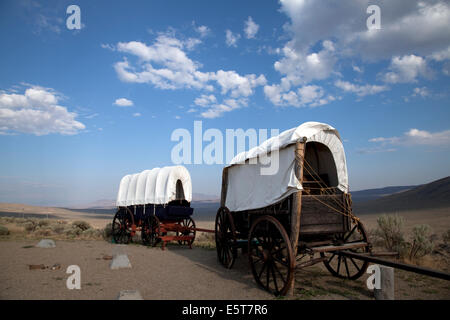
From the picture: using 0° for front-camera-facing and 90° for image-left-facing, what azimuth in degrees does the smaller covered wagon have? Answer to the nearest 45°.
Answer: approximately 315°

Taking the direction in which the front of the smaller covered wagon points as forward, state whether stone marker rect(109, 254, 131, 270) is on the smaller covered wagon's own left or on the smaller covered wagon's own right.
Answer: on the smaller covered wagon's own right

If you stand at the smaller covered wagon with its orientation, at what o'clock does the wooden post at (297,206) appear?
The wooden post is roughly at 1 o'clock from the smaller covered wagon.

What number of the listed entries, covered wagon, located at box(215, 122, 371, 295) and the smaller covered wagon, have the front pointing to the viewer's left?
0

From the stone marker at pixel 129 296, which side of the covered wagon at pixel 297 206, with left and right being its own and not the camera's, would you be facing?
right
